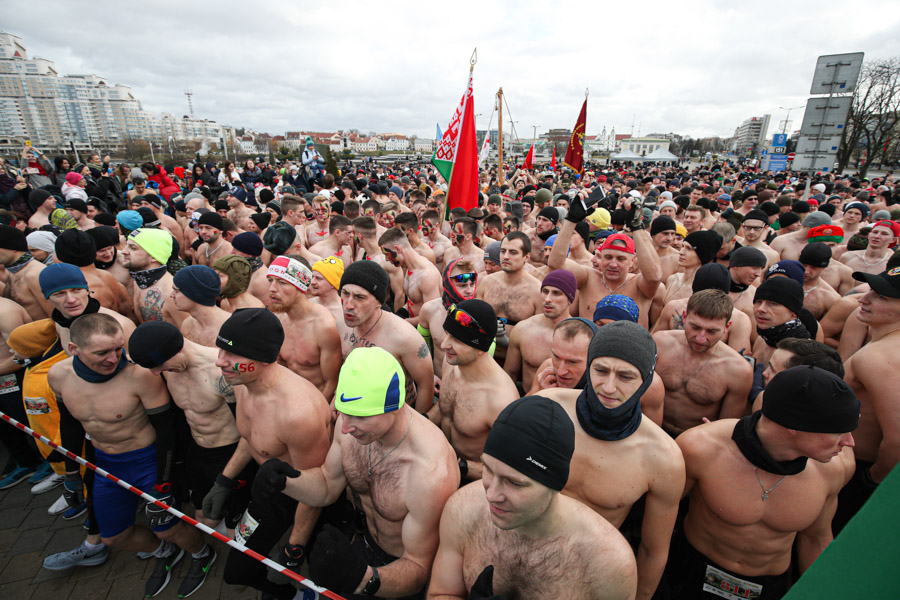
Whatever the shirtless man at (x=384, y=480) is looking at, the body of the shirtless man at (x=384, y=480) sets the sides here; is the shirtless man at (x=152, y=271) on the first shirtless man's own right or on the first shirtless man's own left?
on the first shirtless man's own right

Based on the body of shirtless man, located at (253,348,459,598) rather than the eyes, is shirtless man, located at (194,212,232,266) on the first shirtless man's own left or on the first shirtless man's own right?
on the first shirtless man's own right

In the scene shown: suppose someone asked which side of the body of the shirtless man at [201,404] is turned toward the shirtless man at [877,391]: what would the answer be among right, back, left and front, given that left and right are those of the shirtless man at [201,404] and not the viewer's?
left

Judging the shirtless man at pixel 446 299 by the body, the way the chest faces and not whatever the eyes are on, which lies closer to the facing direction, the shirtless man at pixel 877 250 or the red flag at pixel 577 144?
the shirtless man

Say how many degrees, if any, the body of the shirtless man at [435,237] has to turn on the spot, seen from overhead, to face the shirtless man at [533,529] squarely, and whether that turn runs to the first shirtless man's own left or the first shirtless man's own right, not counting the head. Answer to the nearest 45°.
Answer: approximately 45° to the first shirtless man's own left

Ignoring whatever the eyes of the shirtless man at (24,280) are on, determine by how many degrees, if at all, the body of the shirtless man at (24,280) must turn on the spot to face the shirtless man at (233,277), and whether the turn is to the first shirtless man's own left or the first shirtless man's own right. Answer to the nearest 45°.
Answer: approximately 90° to the first shirtless man's own left

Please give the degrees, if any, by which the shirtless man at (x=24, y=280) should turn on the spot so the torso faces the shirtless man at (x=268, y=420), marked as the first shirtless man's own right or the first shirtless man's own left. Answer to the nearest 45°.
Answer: approximately 45° to the first shirtless man's own left

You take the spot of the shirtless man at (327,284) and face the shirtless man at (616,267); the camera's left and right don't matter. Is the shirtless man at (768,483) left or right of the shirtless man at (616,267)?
right

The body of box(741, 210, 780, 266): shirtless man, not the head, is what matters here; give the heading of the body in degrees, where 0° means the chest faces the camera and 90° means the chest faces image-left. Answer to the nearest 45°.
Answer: approximately 45°

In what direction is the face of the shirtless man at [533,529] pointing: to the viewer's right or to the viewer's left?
to the viewer's left

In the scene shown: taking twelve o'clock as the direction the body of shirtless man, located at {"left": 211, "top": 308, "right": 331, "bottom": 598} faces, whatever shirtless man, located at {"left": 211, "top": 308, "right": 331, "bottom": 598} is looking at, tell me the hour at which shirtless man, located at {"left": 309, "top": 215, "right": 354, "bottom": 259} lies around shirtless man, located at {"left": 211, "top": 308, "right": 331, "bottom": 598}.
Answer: shirtless man, located at {"left": 309, "top": 215, "right": 354, "bottom": 259} is roughly at 5 o'clock from shirtless man, located at {"left": 211, "top": 308, "right": 331, "bottom": 598}.
